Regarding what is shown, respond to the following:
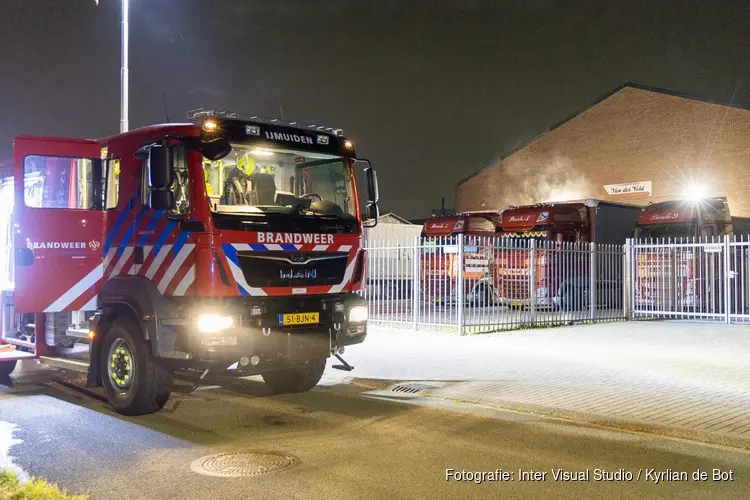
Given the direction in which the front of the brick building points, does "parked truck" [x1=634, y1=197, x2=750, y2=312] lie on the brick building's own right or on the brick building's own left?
on the brick building's own left

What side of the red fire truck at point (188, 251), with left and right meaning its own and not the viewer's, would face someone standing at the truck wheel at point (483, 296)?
left

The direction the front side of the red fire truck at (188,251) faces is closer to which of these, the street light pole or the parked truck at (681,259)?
the parked truck

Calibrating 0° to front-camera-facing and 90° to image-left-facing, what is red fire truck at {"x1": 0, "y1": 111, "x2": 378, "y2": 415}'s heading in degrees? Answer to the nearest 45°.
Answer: approximately 315°

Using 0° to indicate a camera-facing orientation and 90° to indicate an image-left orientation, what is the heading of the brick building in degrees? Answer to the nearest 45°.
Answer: approximately 45°

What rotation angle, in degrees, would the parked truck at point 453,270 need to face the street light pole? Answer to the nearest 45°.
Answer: approximately 45° to its right
